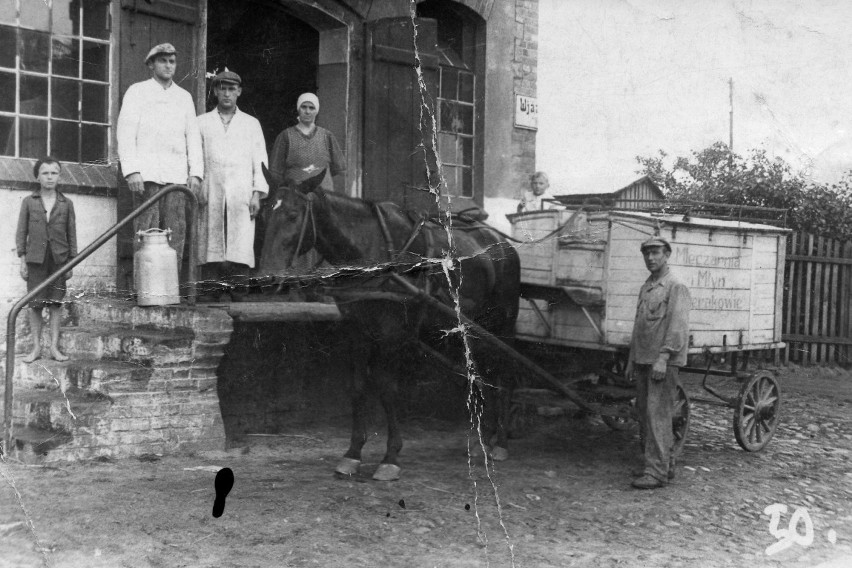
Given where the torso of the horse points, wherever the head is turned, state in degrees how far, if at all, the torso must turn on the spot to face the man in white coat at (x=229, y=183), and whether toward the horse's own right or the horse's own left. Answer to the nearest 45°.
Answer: approximately 90° to the horse's own right

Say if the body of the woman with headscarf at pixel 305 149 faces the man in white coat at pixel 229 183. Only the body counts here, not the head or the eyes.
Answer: no

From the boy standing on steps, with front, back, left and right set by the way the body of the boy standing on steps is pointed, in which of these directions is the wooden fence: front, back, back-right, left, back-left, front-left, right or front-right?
left

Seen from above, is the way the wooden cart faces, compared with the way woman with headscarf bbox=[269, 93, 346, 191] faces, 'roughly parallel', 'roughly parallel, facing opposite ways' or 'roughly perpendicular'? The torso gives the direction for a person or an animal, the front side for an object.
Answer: roughly perpendicular

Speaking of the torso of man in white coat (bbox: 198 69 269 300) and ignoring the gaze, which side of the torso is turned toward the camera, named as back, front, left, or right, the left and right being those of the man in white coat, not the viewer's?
front

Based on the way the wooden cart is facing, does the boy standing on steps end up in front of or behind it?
in front

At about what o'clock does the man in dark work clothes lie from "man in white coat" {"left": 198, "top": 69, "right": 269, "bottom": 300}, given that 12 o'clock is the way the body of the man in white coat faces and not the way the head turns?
The man in dark work clothes is roughly at 10 o'clock from the man in white coat.

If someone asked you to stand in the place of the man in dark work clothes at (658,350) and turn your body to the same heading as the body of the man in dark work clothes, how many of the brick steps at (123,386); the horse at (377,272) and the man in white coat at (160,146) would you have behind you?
0

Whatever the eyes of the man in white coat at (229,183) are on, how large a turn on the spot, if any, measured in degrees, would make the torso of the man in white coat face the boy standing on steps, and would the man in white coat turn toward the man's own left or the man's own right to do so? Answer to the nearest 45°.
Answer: approximately 45° to the man's own right

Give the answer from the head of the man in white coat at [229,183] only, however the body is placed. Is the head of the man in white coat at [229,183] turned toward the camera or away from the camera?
toward the camera

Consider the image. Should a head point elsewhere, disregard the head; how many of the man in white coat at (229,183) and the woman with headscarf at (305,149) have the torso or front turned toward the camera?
2

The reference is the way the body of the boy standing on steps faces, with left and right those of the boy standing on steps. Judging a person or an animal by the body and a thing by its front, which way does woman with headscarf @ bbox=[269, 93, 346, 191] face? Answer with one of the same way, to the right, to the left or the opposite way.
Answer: the same way

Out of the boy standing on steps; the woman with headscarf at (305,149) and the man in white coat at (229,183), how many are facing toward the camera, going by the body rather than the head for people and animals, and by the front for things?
3

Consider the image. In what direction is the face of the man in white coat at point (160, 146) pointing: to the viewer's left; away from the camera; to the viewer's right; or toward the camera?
toward the camera

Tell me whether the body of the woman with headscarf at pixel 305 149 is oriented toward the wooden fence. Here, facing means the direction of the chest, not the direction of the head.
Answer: no

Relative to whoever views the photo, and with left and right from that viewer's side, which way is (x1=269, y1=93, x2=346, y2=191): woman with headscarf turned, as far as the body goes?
facing the viewer

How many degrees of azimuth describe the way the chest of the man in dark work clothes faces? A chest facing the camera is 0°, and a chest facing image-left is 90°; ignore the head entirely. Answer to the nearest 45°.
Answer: approximately 45°

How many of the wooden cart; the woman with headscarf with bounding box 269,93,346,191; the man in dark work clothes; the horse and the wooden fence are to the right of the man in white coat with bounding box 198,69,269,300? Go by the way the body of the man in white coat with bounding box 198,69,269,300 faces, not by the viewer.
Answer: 0

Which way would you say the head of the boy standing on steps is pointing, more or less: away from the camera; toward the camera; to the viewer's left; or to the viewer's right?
toward the camera

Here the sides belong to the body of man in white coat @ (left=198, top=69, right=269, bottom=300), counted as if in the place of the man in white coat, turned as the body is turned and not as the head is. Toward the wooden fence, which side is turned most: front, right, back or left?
left
